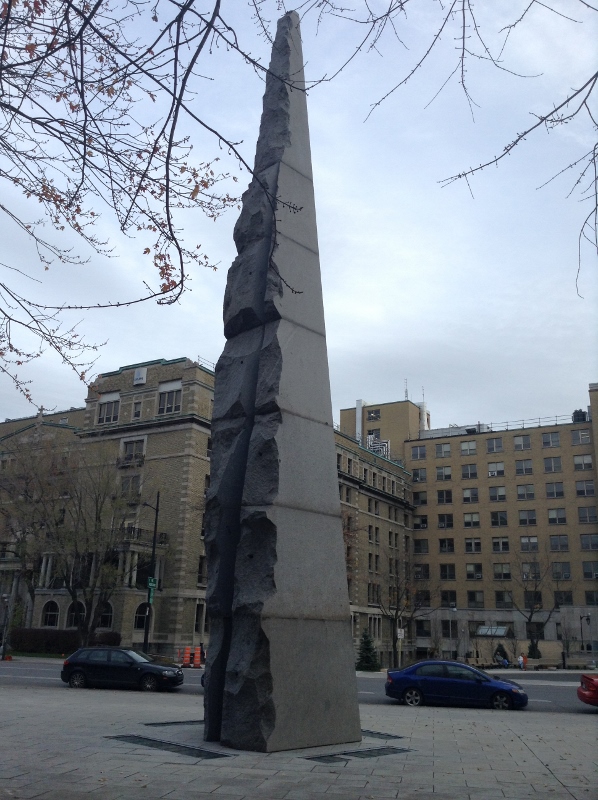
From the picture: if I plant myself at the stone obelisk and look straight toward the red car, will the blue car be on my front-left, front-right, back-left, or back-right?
front-left

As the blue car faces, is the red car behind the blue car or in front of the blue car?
in front

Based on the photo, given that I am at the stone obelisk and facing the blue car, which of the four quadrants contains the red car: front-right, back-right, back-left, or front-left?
front-right

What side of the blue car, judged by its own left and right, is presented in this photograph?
right

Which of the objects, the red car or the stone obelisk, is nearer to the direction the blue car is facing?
the red car

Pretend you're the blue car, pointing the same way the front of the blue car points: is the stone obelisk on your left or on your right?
on your right
